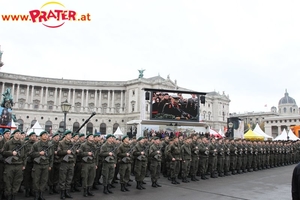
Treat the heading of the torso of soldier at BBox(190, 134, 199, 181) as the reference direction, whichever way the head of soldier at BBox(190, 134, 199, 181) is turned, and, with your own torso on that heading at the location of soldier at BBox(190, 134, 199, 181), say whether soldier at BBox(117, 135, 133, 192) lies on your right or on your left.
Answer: on your right

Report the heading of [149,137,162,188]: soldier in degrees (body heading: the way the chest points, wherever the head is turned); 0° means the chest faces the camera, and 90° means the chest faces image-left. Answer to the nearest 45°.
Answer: approximately 315°

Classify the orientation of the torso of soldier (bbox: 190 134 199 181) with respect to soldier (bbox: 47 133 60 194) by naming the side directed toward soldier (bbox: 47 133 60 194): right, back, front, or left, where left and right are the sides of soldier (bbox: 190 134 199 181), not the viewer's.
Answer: right

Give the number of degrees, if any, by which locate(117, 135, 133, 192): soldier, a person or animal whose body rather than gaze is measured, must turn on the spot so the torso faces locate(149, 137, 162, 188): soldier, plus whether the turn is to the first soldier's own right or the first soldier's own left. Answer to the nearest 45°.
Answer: approximately 90° to the first soldier's own left

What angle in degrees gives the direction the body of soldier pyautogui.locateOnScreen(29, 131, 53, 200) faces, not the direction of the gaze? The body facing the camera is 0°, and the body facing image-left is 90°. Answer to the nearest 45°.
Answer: approximately 315°

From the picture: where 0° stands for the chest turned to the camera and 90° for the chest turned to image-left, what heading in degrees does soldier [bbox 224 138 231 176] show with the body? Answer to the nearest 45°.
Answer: approximately 315°

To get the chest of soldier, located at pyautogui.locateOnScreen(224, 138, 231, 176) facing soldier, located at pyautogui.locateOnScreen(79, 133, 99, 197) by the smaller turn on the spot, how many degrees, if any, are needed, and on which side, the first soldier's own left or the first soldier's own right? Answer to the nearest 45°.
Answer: approximately 90° to the first soldier's own right

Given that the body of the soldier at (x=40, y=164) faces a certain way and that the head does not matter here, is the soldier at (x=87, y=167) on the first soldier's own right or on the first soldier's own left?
on the first soldier's own left

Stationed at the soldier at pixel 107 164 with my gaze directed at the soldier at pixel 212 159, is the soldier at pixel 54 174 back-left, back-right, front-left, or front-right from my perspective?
back-left
